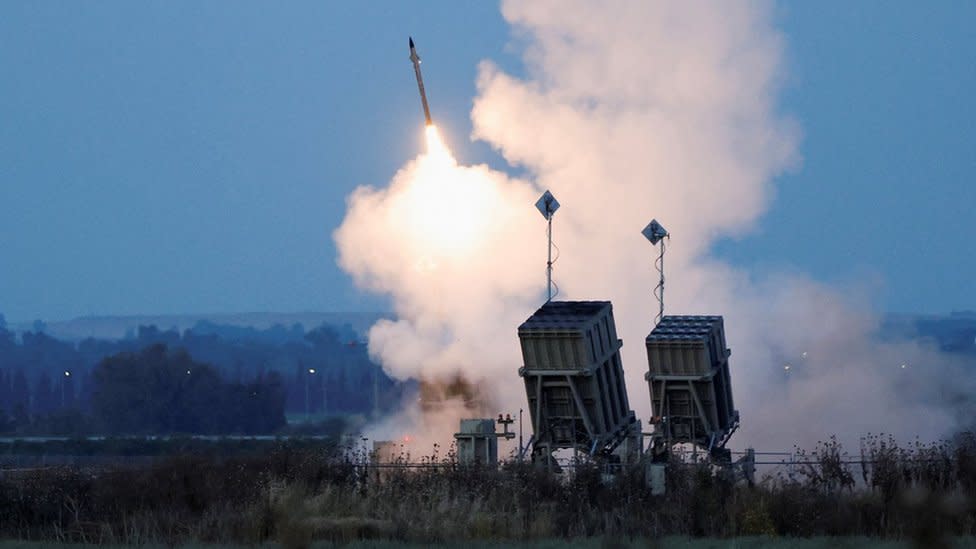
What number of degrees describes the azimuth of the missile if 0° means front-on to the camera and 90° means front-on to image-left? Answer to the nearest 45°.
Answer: approximately 90°
